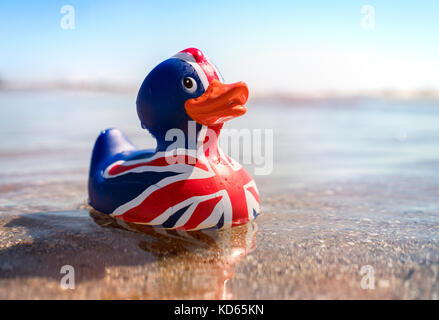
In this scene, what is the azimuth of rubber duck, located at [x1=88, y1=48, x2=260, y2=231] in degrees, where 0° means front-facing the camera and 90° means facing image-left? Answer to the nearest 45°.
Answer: approximately 315°
